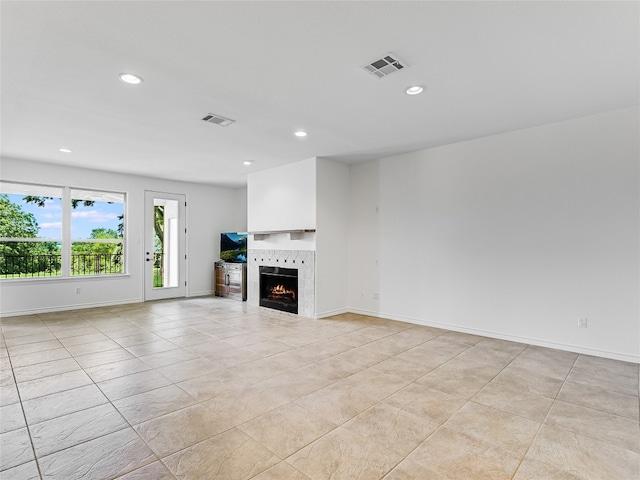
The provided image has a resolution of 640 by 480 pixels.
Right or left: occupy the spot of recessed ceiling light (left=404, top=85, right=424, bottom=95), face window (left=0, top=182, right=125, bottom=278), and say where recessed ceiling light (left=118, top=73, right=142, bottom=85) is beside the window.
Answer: left

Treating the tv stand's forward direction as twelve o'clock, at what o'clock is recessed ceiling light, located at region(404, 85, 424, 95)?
The recessed ceiling light is roughly at 10 o'clock from the tv stand.

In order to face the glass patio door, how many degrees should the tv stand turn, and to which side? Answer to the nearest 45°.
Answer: approximately 45° to its right

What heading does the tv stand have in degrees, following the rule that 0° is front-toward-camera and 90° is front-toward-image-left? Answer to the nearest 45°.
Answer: approximately 45°

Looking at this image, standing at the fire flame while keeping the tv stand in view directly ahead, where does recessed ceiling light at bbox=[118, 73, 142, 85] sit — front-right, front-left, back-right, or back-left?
back-left

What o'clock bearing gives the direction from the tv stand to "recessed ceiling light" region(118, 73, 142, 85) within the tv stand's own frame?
The recessed ceiling light is roughly at 11 o'clock from the tv stand.

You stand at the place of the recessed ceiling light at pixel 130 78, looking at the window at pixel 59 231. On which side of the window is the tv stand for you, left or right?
right
